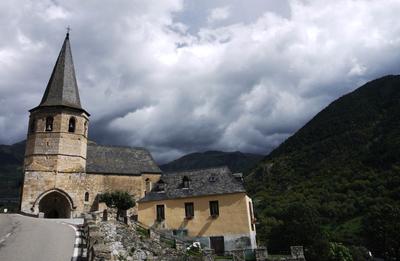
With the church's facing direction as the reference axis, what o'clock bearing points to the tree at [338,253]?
The tree is roughly at 9 o'clock from the church.

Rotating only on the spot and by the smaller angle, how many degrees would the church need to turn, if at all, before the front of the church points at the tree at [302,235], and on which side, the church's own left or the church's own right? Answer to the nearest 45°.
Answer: approximately 90° to the church's own left

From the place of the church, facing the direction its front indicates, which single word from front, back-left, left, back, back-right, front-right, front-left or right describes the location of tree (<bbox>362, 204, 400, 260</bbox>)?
left

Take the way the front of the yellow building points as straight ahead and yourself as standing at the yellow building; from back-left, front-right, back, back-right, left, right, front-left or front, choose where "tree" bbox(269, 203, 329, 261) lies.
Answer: back-left

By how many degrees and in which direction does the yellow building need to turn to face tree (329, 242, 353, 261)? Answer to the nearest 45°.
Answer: approximately 135° to its left

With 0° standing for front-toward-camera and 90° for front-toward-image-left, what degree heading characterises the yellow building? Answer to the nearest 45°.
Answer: approximately 0°

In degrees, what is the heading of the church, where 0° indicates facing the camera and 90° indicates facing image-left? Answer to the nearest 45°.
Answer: approximately 0°
